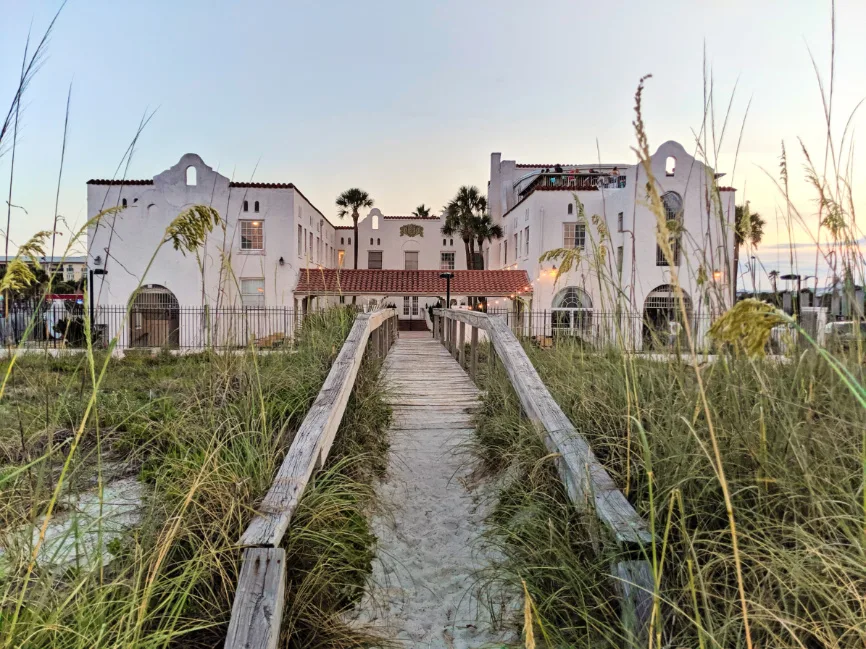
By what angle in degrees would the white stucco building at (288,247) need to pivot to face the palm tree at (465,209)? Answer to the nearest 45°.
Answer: approximately 135° to its left

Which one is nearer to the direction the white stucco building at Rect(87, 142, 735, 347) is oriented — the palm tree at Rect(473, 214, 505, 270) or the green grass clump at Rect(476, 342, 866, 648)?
the green grass clump

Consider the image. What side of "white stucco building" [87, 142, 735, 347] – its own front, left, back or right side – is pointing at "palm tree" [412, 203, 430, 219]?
back

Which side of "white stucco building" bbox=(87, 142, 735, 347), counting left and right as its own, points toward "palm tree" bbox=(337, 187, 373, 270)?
back

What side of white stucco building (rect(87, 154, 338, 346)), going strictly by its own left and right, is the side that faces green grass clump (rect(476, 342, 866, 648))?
front

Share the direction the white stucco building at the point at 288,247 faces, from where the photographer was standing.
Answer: facing the viewer

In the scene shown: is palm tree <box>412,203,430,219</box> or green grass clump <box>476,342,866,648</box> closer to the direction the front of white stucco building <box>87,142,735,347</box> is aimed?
the green grass clump

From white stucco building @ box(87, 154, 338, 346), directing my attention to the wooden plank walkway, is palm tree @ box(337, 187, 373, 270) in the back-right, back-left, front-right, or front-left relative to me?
back-left
